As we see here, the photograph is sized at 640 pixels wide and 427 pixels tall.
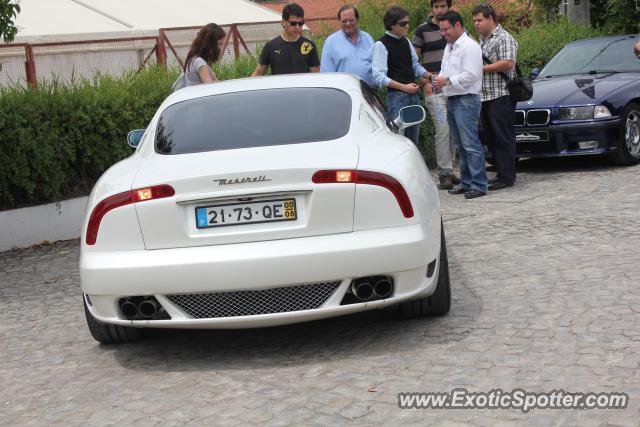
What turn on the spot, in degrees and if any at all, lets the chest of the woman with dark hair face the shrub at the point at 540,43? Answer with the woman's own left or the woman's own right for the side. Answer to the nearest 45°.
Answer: approximately 45° to the woman's own left

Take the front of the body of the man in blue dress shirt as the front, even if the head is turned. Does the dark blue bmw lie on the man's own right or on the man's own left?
on the man's own left

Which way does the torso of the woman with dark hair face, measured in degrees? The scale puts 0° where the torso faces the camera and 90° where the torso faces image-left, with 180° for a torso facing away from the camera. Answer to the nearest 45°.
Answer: approximately 270°

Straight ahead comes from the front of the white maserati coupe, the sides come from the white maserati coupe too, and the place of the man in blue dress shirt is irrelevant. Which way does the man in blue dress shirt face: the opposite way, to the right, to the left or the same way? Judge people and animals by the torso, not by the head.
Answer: the opposite way

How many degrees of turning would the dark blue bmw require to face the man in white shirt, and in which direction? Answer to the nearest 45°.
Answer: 0° — it already faces them

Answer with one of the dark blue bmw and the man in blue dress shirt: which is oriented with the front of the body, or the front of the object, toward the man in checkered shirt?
the dark blue bmw

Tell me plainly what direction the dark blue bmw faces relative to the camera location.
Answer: facing the viewer and to the left of the viewer

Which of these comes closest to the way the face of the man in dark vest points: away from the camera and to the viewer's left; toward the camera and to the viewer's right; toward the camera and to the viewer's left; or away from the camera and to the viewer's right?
toward the camera and to the viewer's right

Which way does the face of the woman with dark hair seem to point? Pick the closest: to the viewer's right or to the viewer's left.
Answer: to the viewer's right

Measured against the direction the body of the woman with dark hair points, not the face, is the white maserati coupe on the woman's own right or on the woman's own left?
on the woman's own right

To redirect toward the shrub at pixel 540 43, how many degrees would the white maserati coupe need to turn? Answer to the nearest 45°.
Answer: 0° — it already faces it

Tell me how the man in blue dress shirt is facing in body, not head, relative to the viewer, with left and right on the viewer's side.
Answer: facing the viewer

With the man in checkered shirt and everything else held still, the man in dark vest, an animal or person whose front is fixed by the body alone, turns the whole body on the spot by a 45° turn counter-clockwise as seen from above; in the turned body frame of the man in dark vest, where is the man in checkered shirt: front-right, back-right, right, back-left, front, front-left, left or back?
front

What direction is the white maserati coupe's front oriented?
away from the camera

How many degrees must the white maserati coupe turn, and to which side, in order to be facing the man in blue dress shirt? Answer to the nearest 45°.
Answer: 0° — it already faces them

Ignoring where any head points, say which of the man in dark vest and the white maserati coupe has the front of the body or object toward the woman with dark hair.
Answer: the white maserati coupe
